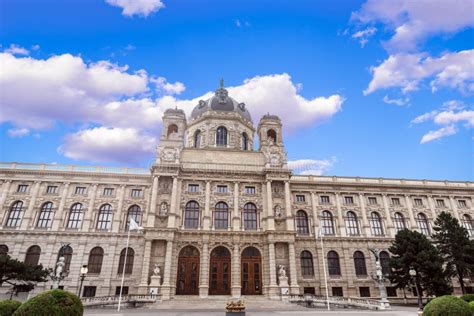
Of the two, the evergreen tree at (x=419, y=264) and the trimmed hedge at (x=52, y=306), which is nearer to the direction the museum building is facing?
the trimmed hedge

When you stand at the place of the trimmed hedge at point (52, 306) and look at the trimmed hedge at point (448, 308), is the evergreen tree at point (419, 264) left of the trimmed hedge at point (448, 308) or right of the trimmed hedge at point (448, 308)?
left

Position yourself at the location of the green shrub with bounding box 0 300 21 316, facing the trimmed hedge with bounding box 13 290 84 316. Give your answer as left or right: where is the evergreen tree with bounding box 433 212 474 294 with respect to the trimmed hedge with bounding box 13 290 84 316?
left

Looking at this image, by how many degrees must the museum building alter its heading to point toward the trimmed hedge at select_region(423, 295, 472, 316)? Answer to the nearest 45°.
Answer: approximately 45° to its left

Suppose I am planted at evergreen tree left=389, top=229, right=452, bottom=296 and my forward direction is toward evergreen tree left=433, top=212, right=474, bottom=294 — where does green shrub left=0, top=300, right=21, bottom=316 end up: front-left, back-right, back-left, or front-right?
back-right

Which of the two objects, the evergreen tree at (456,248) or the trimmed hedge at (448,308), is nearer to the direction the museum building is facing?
the trimmed hedge

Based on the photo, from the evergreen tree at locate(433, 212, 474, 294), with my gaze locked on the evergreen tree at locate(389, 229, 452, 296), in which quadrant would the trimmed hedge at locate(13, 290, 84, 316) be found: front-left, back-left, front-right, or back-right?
front-left

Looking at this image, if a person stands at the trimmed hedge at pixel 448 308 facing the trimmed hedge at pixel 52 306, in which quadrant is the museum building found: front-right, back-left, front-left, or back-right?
front-right

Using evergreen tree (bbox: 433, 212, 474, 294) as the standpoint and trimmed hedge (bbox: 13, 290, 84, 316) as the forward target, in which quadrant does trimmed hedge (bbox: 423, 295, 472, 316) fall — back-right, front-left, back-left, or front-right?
front-left

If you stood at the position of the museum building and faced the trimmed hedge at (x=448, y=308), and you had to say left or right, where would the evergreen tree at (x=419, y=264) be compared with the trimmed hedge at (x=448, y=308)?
left

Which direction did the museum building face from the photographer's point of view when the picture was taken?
facing the viewer

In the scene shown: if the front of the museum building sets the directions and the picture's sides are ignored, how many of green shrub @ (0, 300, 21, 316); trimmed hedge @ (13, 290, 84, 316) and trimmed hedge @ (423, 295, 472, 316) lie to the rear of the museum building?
0

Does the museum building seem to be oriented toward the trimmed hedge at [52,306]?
yes

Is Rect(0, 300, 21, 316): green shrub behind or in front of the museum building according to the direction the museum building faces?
in front
